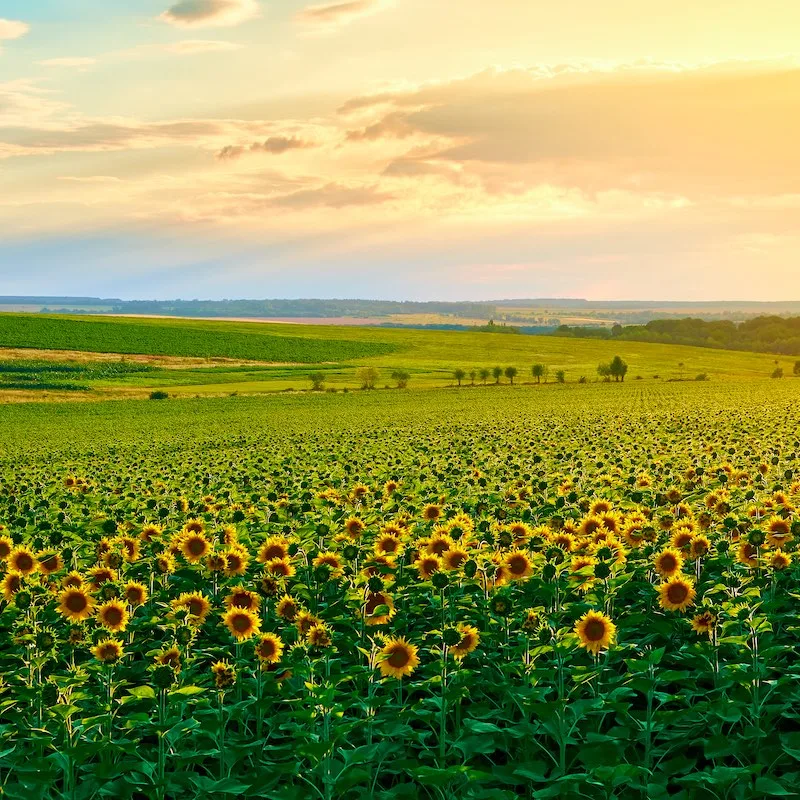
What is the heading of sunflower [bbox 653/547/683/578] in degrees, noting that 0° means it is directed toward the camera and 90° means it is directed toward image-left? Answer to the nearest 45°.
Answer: approximately 0°

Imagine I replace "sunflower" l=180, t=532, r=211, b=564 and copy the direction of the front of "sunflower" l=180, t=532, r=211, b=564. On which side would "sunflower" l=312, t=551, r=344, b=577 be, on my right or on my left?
on my left

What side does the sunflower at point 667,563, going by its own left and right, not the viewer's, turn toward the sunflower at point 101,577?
right

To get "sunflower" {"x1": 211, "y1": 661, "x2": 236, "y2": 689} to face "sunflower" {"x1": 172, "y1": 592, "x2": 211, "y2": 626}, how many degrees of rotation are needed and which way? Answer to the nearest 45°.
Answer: approximately 180°

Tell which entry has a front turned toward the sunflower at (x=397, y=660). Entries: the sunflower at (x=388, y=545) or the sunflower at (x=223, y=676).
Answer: the sunflower at (x=388, y=545)

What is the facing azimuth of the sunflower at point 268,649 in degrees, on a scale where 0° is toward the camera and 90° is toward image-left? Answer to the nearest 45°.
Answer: approximately 0°
